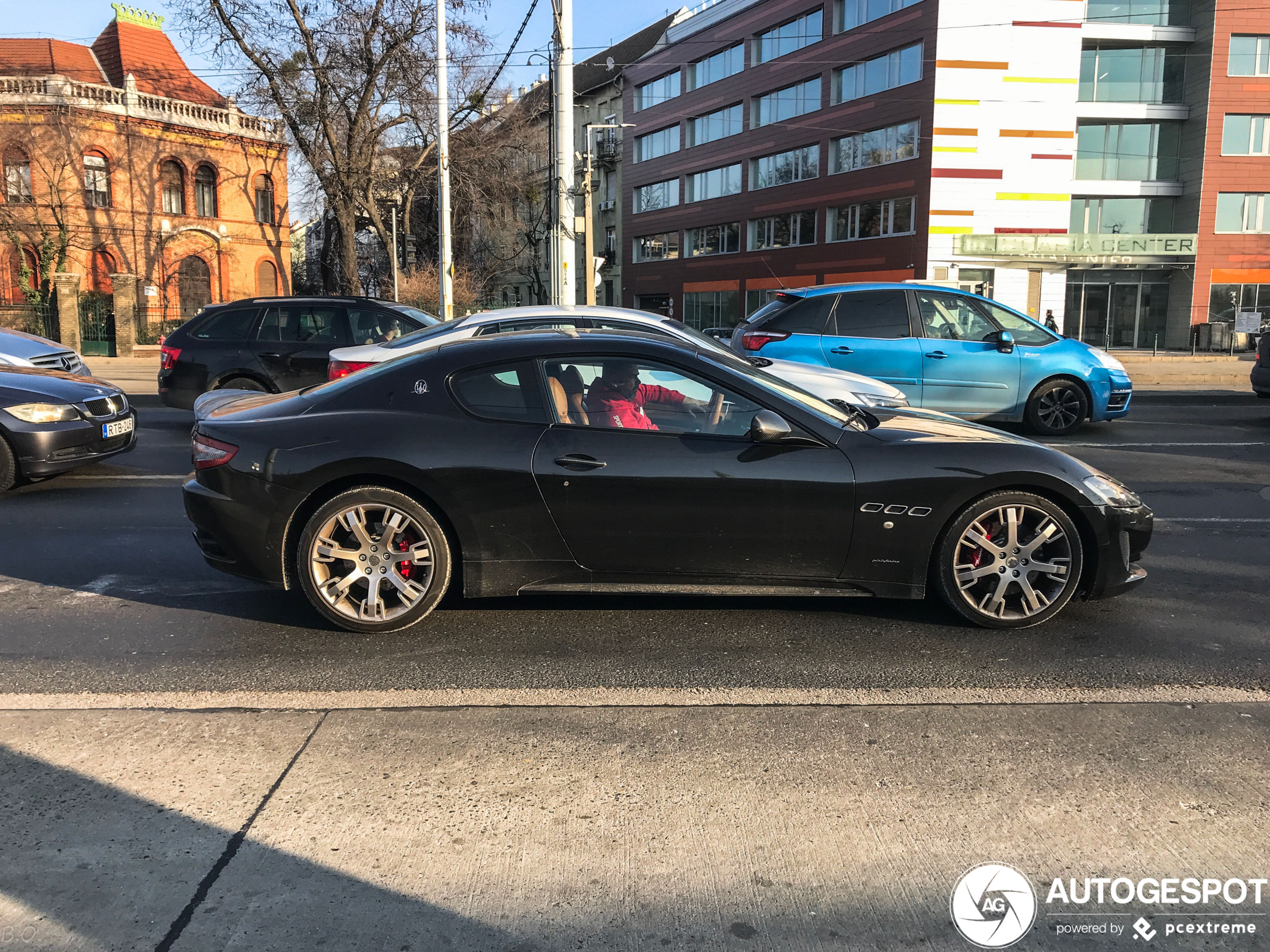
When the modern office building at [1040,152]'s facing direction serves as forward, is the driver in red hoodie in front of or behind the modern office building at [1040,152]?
in front

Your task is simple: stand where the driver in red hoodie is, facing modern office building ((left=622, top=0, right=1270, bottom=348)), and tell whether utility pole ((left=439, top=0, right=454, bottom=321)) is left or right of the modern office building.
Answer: left

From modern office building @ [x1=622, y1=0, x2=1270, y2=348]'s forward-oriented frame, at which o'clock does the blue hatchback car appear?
The blue hatchback car is roughly at 12 o'clock from the modern office building.

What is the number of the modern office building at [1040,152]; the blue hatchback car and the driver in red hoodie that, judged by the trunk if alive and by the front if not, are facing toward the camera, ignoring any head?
1

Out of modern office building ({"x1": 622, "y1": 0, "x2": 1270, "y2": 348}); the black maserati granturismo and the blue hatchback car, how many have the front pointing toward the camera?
1

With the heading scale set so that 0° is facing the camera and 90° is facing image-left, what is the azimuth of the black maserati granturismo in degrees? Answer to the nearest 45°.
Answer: approximately 270°

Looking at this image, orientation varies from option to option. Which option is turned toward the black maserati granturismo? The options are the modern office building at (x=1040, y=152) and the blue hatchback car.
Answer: the modern office building

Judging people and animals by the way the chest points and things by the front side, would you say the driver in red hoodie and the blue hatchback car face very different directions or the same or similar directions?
same or similar directions

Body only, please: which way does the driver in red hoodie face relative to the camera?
to the viewer's right

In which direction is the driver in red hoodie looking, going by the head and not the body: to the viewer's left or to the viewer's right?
to the viewer's right

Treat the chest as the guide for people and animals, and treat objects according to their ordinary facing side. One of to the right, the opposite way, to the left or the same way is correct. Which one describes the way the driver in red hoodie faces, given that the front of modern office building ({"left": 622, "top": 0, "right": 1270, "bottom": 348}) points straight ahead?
to the left

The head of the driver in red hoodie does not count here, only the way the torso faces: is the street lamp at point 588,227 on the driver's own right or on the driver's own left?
on the driver's own left

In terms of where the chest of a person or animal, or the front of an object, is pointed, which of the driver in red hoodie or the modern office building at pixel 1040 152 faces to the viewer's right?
the driver in red hoodie

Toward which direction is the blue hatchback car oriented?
to the viewer's right

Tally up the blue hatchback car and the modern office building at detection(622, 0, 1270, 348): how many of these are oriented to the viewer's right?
1

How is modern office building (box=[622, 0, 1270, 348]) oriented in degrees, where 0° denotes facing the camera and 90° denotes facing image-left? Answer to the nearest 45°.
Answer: approximately 0°

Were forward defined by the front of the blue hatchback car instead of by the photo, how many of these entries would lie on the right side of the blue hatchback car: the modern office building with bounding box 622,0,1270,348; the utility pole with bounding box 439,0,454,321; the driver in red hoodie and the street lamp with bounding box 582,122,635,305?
1
